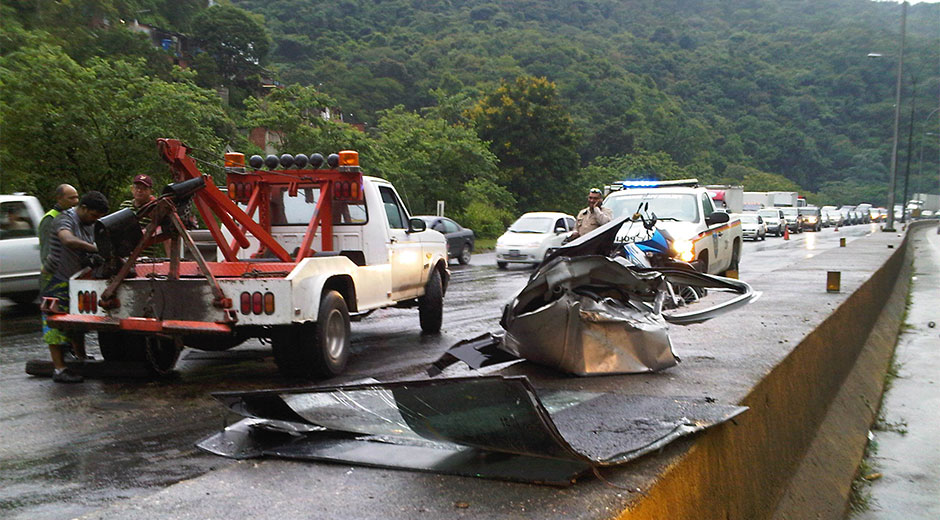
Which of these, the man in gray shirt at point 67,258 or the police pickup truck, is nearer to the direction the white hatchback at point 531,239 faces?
the man in gray shirt

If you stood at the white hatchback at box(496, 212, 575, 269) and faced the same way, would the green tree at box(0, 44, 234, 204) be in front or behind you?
in front

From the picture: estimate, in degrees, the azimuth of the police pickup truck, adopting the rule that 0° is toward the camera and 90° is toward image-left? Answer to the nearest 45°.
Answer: approximately 45°

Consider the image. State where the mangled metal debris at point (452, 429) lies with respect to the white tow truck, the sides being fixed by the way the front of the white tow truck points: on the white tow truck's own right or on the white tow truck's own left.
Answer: on the white tow truck's own right

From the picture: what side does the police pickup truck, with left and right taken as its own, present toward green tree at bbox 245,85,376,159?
right

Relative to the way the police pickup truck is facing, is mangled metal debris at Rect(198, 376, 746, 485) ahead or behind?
ahead

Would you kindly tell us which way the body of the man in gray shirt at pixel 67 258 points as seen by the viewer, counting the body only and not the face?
to the viewer's right

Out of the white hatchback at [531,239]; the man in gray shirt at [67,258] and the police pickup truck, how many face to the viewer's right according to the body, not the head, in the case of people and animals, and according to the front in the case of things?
1
